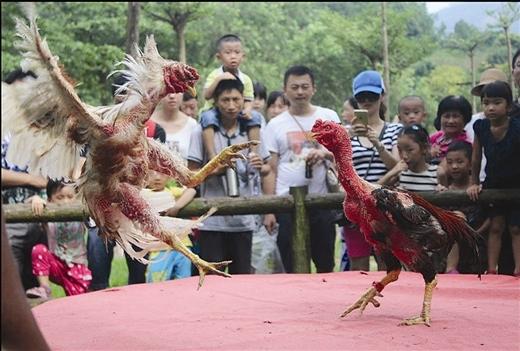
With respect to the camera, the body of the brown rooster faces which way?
to the viewer's left

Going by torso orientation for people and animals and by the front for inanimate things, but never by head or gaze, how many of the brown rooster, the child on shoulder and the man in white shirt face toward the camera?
2

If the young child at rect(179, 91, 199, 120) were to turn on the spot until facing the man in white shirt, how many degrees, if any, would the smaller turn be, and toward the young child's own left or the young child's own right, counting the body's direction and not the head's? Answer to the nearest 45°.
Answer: approximately 45° to the young child's own left

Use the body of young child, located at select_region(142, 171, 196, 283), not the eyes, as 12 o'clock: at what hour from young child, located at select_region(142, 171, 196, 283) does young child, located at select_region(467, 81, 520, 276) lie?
young child, located at select_region(467, 81, 520, 276) is roughly at 10 o'clock from young child, located at select_region(142, 171, 196, 283).

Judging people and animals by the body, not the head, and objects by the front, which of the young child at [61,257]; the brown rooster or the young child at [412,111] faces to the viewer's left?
the brown rooster

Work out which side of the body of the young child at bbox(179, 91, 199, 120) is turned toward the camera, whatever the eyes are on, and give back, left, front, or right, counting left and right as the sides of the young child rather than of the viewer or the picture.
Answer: front

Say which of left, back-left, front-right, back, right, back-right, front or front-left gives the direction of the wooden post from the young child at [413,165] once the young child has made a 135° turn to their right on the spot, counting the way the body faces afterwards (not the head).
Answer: left

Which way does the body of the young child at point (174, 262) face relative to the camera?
toward the camera

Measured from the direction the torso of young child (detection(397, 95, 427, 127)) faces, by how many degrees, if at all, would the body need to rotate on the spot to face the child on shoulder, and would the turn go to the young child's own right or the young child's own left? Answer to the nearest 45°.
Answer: approximately 45° to the young child's own right

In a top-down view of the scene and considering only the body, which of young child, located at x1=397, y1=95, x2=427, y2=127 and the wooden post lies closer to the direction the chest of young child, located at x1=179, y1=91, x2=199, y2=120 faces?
the wooden post
